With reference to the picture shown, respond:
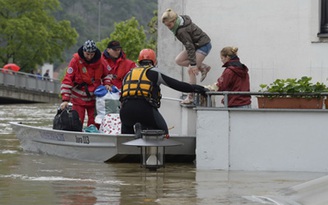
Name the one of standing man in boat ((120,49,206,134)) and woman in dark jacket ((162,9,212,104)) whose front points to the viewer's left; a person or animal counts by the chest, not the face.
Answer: the woman in dark jacket

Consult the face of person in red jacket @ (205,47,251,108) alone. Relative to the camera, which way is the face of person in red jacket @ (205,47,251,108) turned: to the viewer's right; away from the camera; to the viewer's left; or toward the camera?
to the viewer's left

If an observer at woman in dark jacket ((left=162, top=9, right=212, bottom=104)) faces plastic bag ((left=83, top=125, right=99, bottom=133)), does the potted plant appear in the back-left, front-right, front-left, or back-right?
back-left

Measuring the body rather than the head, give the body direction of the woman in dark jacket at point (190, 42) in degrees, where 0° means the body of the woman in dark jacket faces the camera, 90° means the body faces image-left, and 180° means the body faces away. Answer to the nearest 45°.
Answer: approximately 90°

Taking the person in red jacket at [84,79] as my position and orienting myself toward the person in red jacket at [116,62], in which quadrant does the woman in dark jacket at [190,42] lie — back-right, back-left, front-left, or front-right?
front-right

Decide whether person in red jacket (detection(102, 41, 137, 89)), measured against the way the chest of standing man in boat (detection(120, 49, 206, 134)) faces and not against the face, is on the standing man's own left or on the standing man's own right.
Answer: on the standing man's own left

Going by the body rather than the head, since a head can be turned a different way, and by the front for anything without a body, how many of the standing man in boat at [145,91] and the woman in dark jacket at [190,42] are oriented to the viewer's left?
1

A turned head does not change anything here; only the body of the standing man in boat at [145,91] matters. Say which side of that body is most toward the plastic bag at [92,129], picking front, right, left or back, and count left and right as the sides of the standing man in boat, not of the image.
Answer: left

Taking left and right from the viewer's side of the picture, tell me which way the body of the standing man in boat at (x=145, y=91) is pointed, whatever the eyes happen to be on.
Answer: facing away from the viewer and to the right of the viewer
